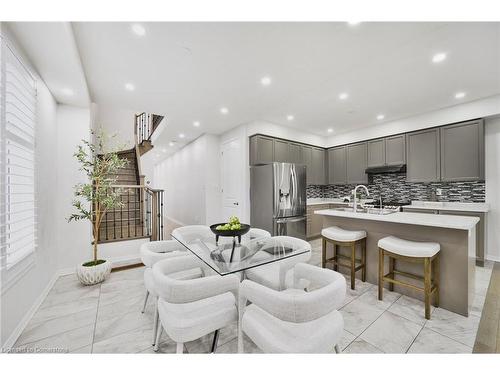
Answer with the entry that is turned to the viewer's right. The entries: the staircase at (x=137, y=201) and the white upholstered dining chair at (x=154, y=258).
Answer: the white upholstered dining chair

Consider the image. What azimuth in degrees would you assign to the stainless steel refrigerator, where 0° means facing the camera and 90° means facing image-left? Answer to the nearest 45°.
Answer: approximately 315°

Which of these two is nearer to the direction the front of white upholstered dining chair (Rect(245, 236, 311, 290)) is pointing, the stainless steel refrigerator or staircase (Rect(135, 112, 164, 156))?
the staircase

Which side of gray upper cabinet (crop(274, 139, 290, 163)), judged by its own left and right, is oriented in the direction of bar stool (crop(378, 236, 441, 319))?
front

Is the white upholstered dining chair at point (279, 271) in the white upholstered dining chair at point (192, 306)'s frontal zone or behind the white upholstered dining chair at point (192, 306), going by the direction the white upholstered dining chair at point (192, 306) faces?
frontal zone

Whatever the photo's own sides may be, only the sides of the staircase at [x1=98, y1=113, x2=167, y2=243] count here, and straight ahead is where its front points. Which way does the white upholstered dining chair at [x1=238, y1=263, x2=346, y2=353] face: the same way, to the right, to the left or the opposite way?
the opposite way

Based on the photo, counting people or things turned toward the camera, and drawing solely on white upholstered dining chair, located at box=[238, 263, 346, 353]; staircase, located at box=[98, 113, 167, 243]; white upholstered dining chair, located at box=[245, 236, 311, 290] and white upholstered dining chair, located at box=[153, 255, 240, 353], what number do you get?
1

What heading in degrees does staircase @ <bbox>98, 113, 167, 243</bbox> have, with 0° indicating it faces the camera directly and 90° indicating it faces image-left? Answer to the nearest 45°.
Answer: approximately 0°

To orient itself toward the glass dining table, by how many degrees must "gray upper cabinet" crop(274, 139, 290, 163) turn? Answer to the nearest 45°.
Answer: approximately 45° to its right

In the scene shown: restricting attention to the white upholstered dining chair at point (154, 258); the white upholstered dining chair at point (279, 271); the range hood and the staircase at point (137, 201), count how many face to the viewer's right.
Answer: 1

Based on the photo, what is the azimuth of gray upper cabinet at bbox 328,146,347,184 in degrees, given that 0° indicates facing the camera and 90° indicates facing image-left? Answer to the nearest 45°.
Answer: approximately 45°
